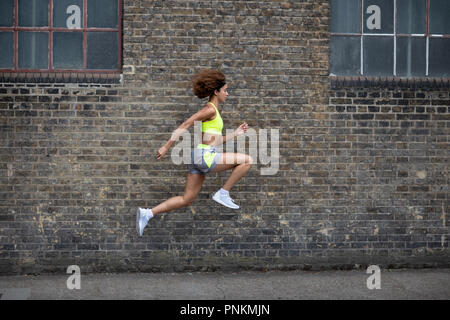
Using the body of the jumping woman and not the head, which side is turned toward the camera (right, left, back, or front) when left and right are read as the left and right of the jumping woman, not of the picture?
right

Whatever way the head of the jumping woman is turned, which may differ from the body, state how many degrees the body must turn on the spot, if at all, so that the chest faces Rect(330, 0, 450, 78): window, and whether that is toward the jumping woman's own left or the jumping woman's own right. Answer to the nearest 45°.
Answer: approximately 45° to the jumping woman's own left

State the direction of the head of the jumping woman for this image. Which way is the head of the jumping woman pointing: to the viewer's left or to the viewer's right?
to the viewer's right
